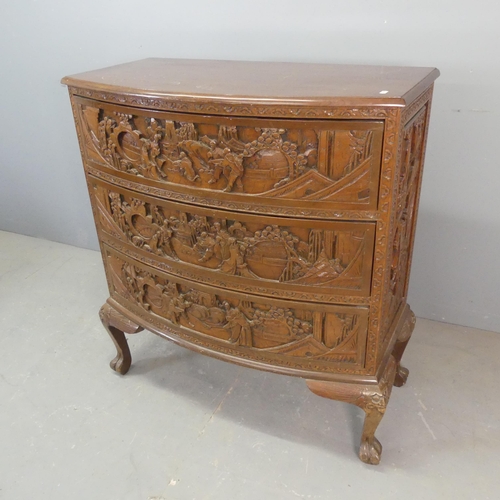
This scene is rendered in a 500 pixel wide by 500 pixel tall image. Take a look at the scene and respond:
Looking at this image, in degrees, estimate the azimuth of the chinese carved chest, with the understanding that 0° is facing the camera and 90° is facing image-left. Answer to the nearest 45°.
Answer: approximately 45°
